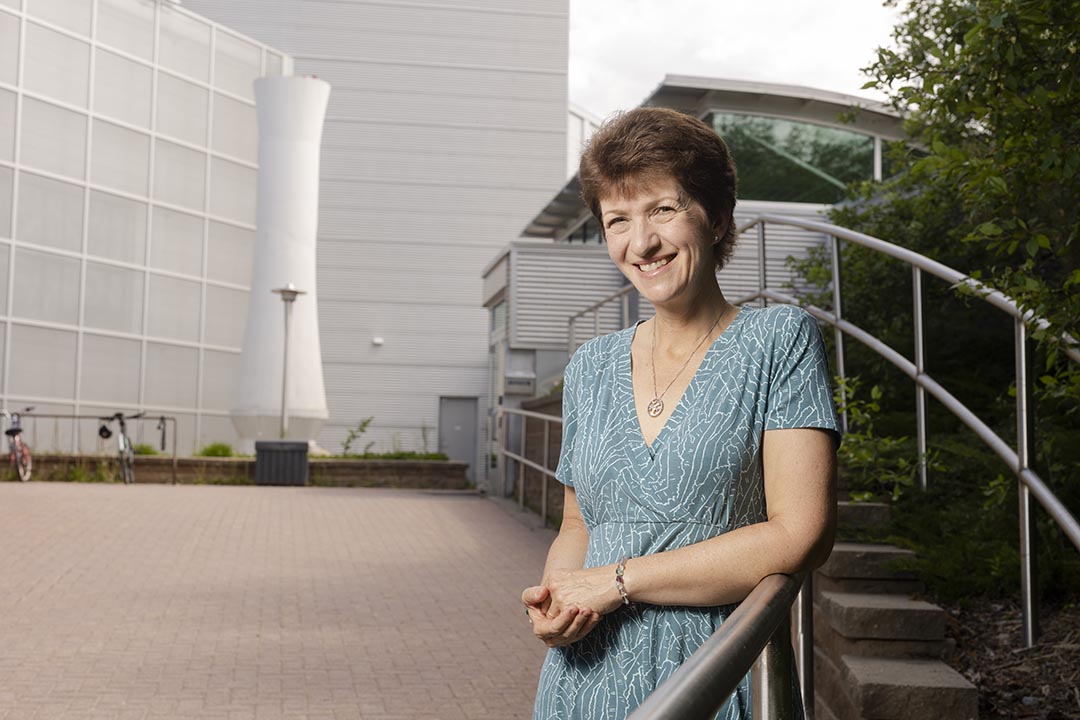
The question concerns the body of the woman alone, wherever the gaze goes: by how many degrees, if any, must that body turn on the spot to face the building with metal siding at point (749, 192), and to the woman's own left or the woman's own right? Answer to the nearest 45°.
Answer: approximately 135° to the woman's own right

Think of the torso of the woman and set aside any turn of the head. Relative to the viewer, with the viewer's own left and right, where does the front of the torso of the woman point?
facing the viewer and to the left of the viewer

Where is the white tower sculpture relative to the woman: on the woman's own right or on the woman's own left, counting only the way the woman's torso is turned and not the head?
on the woman's own right

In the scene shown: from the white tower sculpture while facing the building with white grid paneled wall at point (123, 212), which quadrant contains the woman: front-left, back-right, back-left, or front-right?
back-left

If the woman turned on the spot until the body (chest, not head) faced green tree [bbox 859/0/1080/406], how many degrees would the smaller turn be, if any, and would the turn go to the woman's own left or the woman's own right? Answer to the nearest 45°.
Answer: approximately 180°

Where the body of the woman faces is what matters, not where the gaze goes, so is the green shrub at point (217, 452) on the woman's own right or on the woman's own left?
on the woman's own right

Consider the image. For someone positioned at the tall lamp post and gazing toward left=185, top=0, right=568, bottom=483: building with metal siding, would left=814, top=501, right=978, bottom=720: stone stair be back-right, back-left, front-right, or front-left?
back-right

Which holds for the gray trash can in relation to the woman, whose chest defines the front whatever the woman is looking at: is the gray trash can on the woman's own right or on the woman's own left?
on the woman's own right

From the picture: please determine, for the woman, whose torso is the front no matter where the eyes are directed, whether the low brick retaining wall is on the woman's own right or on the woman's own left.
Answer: on the woman's own right

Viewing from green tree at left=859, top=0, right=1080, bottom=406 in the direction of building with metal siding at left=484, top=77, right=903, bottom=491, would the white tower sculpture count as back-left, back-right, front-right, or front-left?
front-left
